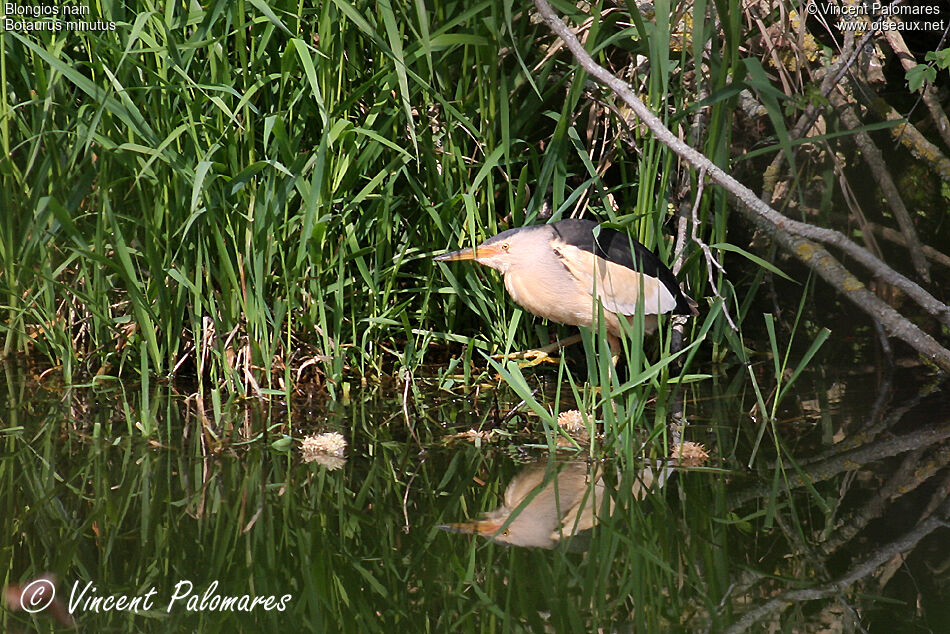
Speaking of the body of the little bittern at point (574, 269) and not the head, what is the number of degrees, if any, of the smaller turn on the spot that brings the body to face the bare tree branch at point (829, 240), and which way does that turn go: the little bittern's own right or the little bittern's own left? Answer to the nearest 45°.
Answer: approximately 135° to the little bittern's own left

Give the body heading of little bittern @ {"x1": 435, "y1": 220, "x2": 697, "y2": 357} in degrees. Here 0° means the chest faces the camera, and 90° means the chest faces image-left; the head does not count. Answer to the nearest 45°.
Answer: approximately 90°
